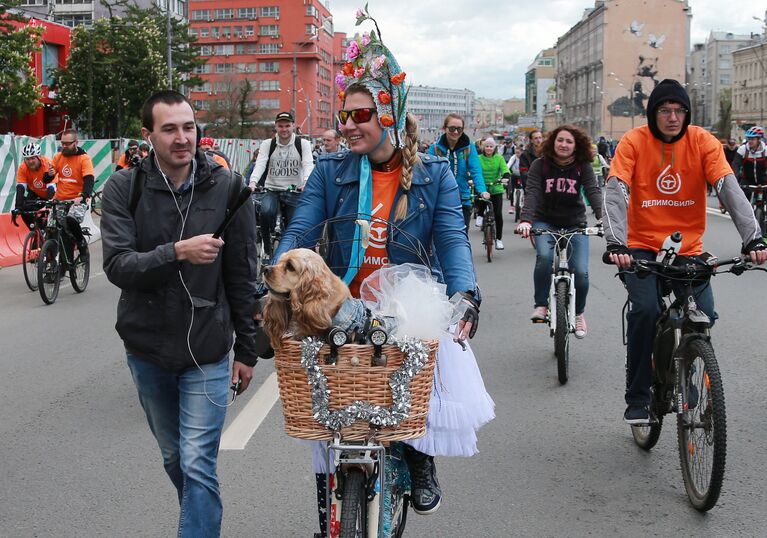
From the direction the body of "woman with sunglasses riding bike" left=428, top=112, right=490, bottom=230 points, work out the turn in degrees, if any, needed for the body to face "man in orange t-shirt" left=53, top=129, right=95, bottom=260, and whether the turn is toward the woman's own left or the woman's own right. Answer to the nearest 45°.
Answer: approximately 90° to the woman's own right

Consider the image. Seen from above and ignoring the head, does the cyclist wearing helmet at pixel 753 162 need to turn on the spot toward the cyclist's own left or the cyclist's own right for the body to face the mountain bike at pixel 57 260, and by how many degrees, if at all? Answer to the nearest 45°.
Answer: approximately 45° to the cyclist's own right

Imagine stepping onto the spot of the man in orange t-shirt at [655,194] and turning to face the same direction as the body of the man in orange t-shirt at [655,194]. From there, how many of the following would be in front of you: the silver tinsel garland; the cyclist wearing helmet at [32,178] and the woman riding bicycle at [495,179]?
1

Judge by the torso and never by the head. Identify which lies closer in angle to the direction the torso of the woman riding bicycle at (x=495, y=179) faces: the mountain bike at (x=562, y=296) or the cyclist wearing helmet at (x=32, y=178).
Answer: the mountain bike

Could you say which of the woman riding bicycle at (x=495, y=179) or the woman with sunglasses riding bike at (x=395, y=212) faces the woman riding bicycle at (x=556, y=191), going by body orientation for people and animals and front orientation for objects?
the woman riding bicycle at (x=495, y=179)

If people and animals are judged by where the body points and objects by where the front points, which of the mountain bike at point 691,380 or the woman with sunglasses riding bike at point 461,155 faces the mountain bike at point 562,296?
the woman with sunglasses riding bike

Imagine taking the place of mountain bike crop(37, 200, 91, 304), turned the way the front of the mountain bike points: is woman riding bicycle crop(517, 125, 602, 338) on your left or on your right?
on your left

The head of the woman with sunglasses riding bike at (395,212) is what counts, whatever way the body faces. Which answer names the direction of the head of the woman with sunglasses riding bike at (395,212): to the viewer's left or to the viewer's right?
to the viewer's left

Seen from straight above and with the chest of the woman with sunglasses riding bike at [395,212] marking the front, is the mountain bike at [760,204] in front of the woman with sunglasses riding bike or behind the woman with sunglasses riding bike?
behind

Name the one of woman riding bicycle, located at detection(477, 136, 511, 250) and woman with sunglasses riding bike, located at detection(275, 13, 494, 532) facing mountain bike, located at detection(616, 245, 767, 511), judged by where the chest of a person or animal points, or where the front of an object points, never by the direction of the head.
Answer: the woman riding bicycle
